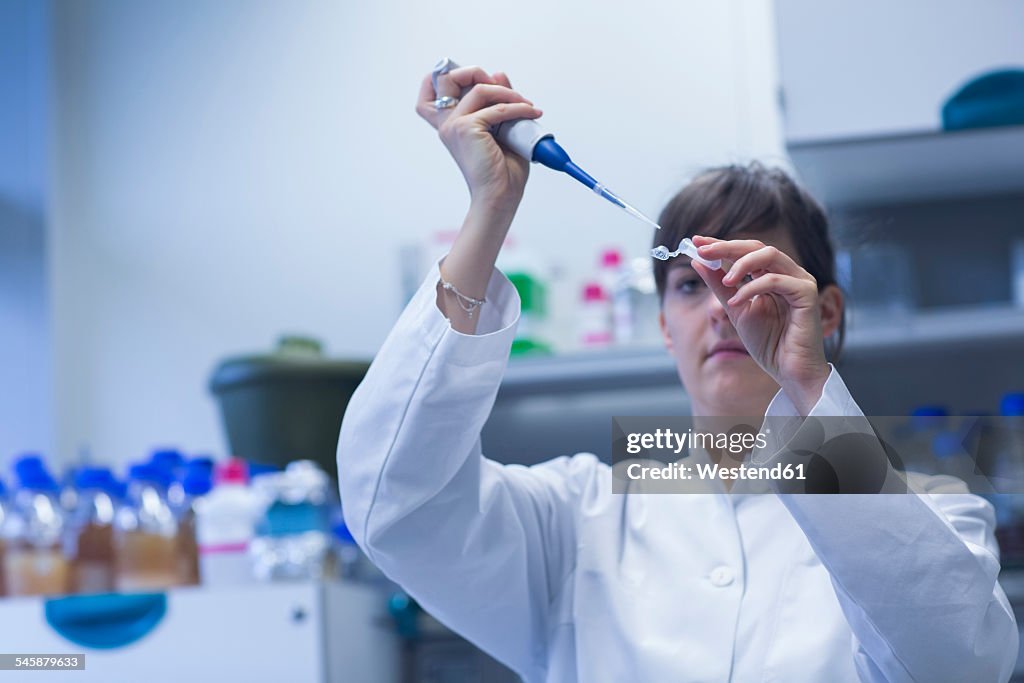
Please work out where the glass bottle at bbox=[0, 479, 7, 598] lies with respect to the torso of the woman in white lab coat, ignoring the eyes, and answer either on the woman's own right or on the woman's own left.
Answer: on the woman's own right

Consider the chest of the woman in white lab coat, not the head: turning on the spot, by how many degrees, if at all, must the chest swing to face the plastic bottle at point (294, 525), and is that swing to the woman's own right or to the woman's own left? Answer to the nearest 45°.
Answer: approximately 135° to the woman's own right

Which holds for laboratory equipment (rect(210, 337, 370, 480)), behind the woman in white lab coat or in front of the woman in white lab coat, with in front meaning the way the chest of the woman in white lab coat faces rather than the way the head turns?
behind

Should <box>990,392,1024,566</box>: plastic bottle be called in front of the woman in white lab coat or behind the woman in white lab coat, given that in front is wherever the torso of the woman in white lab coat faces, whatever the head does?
behind

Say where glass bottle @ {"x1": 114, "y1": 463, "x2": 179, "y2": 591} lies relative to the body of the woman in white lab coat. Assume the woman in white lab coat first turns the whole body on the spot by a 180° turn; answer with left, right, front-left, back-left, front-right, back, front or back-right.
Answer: front-left

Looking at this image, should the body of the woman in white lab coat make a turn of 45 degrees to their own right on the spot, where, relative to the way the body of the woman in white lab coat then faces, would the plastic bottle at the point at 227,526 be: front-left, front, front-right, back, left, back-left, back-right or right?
right

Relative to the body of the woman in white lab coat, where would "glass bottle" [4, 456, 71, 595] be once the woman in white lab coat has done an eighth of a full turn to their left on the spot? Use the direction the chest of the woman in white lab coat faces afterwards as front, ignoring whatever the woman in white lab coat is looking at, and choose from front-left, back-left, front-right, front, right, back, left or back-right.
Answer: back

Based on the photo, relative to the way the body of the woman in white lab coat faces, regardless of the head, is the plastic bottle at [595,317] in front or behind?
behind

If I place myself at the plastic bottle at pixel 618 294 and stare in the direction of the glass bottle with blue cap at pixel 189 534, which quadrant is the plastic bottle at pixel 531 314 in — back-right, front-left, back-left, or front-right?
front-right

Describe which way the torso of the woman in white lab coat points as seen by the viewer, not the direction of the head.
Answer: toward the camera

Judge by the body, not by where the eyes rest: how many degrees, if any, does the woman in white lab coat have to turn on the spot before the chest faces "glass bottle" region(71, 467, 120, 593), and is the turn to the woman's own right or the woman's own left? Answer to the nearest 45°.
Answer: approximately 135° to the woman's own right

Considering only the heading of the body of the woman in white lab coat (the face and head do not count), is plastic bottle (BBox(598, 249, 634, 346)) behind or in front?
behind
